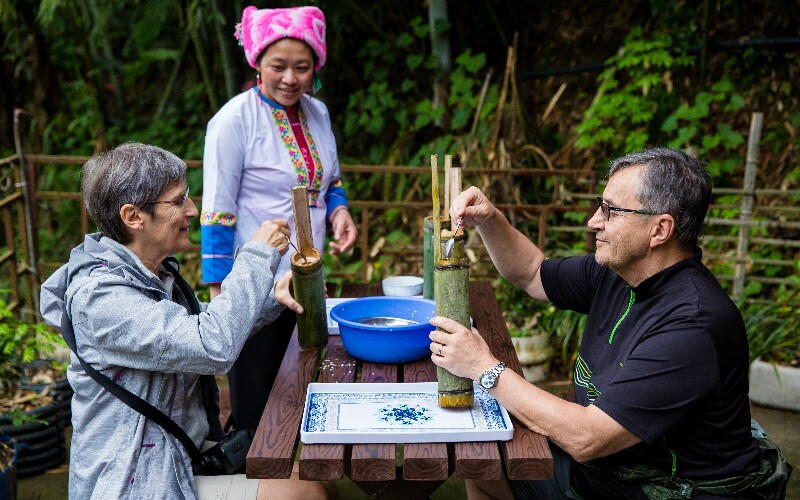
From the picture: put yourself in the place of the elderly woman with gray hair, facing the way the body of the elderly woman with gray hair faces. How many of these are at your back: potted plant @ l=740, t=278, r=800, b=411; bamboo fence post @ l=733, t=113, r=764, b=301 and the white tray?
0

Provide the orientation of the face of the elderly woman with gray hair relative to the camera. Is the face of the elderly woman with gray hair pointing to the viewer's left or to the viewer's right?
to the viewer's right

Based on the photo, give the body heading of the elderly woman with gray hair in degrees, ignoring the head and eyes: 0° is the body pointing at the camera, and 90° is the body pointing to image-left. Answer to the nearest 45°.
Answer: approximately 270°

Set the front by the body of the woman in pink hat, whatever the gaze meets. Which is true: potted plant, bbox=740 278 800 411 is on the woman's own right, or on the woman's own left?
on the woman's own left

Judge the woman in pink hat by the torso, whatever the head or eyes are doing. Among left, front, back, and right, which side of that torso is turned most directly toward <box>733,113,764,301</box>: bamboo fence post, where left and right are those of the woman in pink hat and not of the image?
left

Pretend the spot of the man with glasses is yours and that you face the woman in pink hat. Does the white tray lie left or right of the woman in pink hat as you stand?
left

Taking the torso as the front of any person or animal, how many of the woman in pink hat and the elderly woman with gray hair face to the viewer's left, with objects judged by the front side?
0

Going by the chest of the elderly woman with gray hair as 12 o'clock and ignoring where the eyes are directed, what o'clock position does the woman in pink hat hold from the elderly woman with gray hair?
The woman in pink hat is roughly at 10 o'clock from the elderly woman with gray hair.

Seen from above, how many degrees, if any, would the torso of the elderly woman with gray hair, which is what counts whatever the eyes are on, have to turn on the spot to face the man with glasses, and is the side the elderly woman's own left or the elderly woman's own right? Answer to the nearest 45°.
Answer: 0° — they already face them

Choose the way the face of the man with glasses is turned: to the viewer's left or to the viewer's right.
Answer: to the viewer's left

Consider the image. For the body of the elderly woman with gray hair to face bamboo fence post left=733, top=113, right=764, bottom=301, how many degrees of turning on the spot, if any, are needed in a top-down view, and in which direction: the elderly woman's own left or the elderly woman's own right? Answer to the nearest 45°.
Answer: approximately 45° to the elderly woman's own left
